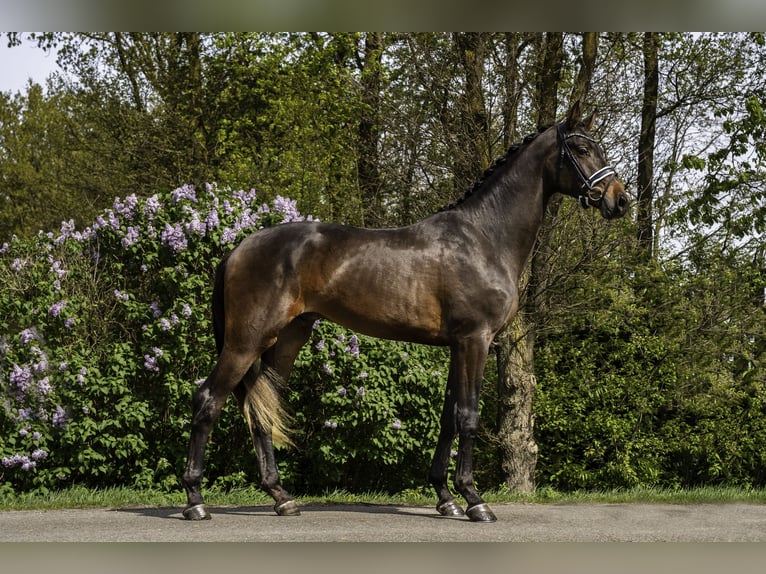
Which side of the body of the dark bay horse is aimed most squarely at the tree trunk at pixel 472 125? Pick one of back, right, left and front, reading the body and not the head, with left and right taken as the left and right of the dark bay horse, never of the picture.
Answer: left

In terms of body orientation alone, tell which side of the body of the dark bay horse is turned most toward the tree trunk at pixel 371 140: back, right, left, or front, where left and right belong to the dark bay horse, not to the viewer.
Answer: left

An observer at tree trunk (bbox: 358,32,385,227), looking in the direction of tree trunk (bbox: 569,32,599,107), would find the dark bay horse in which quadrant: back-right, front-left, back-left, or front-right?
front-right

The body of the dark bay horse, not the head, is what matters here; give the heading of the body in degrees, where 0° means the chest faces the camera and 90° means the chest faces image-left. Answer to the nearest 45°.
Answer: approximately 270°

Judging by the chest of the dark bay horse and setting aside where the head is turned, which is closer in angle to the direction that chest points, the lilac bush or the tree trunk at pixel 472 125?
the tree trunk

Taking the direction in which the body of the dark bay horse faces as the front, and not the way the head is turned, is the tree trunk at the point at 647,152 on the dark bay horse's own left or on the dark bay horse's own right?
on the dark bay horse's own left

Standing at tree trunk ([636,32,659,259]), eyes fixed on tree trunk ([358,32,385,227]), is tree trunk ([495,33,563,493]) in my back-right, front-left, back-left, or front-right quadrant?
front-left

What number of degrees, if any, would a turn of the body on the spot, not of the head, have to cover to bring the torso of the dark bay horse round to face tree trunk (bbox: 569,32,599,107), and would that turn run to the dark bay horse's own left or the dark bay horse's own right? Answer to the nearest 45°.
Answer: approximately 45° to the dark bay horse's own left

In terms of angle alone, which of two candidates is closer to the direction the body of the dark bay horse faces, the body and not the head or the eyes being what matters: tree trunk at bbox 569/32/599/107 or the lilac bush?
the tree trunk
